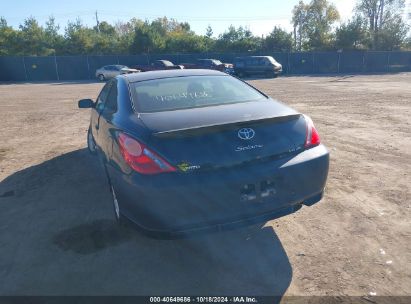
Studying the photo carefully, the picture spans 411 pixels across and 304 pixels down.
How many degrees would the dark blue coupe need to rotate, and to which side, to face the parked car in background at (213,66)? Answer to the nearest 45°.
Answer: approximately 45° to its right

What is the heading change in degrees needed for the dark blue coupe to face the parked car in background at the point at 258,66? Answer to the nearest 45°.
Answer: approximately 45° to its right

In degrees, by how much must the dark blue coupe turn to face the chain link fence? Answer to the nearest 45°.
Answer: approximately 45° to its right

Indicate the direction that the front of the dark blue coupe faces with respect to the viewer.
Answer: facing away from the viewer and to the left of the viewer
